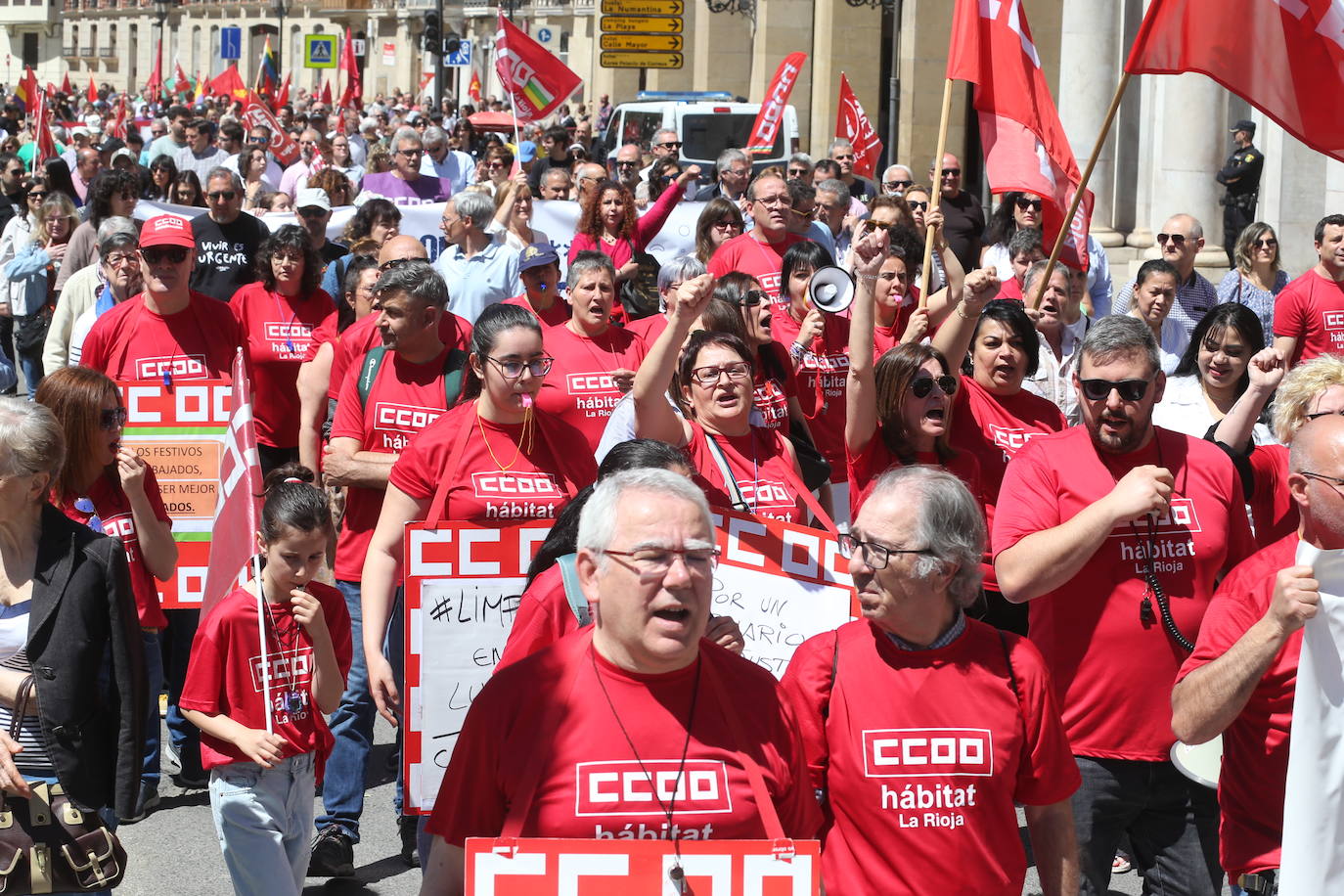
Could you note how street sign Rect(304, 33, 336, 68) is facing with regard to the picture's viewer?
facing the viewer

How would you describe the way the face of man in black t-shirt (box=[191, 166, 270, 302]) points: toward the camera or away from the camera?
toward the camera

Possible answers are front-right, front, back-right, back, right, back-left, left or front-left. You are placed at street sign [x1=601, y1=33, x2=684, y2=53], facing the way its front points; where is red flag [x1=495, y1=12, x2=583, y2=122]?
front

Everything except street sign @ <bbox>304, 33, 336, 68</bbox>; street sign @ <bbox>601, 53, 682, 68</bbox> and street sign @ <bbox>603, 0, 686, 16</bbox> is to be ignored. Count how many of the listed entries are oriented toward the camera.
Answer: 3

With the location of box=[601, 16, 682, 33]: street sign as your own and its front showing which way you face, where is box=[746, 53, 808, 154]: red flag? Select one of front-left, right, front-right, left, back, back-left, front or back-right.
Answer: front

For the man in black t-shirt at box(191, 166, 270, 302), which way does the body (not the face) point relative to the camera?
toward the camera

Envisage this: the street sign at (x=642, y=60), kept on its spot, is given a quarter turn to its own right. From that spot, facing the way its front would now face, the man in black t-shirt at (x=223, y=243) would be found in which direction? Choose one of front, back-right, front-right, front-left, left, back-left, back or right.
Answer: left

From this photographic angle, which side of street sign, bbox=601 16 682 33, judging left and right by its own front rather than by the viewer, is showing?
front

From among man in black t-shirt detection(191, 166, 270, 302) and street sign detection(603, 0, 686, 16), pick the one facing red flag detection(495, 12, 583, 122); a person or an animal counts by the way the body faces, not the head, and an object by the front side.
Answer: the street sign

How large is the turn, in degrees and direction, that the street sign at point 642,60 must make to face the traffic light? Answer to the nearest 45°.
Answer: approximately 135° to its right

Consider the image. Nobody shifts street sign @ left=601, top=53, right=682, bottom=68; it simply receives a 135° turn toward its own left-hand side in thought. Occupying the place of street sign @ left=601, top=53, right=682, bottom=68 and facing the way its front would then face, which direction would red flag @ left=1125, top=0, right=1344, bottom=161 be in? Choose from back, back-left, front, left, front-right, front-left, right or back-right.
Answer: back-right

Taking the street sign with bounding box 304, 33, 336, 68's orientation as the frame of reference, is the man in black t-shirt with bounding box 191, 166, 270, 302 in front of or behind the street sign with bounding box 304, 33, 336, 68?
in front

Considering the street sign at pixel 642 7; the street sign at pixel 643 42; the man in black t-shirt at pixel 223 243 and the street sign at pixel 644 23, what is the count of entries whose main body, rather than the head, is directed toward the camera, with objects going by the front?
4
